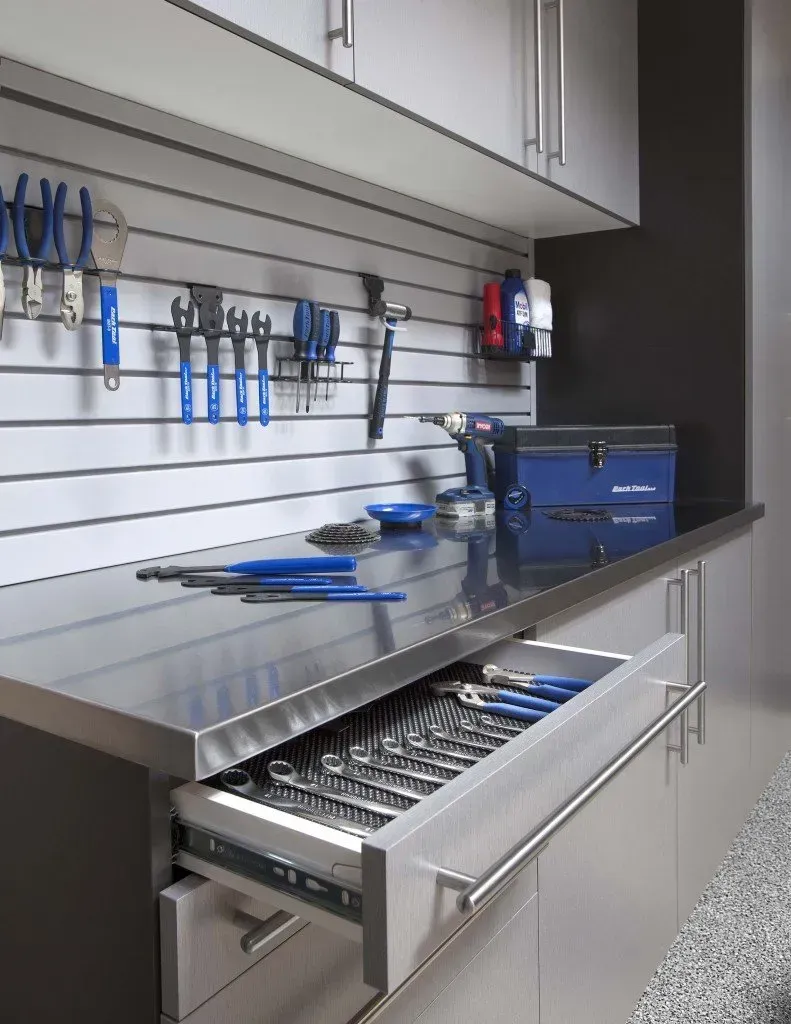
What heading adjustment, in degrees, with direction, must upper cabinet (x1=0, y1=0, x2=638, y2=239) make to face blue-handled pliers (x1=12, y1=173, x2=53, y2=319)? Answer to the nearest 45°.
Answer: approximately 90° to its right

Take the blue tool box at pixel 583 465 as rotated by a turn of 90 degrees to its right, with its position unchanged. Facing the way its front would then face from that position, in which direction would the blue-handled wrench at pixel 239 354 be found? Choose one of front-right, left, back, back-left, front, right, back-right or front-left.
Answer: front-left

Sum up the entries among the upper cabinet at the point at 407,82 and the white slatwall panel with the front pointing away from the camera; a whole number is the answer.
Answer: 0

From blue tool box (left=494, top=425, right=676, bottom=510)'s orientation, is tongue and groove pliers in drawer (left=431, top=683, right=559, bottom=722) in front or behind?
in front

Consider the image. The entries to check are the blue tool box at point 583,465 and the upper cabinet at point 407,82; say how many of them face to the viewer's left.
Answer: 0

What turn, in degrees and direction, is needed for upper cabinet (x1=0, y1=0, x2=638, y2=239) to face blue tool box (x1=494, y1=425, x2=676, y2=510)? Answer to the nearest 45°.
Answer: approximately 90° to its left

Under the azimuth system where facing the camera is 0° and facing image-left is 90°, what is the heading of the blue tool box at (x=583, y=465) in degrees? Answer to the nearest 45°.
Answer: approximately 0°

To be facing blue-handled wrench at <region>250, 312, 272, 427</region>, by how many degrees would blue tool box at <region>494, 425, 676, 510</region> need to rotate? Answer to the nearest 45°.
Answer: approximately 45° to its right

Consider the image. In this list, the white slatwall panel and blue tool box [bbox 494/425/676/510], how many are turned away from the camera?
0

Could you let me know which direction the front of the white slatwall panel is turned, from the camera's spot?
facing the viewer and to the right of the viewer
